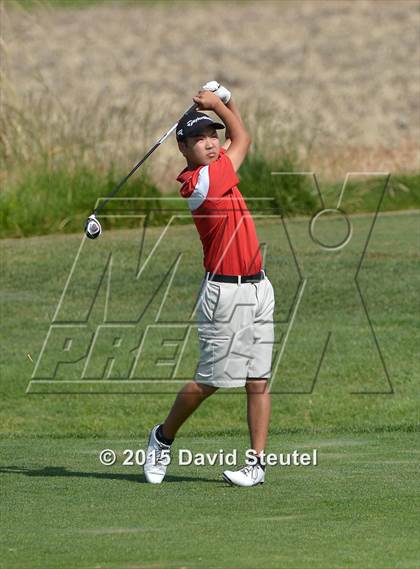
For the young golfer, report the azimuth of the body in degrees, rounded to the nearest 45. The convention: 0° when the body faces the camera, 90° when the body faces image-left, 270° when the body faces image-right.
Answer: approximately 315°
